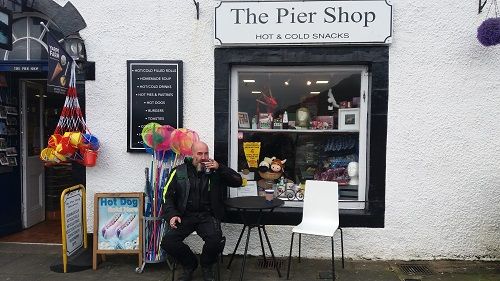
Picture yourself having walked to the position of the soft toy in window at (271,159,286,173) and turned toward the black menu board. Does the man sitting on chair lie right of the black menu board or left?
left

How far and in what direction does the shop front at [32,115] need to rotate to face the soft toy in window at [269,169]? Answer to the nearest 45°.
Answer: approximately 45° to its left

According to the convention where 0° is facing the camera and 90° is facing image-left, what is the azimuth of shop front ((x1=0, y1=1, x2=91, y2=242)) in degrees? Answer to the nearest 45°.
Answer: approximately 0°

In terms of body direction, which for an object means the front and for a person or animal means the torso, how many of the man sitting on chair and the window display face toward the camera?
2

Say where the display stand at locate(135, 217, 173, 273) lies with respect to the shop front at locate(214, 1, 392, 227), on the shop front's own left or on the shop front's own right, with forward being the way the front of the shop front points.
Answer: on the shop front's own right

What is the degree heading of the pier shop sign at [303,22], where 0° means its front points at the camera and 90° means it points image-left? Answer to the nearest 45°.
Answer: approximately 0°

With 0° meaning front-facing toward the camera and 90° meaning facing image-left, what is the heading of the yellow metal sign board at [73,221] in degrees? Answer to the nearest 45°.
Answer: approximately 315°
